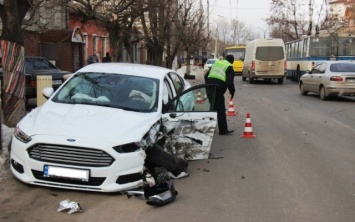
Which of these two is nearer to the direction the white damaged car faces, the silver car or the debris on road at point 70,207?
the debris on road

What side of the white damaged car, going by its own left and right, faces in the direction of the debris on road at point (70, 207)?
front

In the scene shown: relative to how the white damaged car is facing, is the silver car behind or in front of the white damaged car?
behind

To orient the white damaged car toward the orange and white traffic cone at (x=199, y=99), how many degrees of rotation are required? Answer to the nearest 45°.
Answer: approximately 180°

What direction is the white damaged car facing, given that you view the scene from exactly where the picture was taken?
facing the viewer and to the left of the viewer

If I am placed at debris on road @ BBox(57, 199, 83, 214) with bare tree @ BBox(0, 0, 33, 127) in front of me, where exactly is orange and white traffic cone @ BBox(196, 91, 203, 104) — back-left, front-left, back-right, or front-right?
front-right

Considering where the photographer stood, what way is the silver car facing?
facing away from the viewer and to the left of the viewer

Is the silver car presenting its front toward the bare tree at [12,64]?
no

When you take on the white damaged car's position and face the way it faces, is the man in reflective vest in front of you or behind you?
behind

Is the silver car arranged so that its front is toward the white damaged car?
no

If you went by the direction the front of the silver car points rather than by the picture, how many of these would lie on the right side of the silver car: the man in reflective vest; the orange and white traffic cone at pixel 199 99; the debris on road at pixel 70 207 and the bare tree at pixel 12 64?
0

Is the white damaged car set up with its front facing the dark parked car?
no

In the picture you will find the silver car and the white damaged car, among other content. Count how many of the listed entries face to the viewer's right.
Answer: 0
